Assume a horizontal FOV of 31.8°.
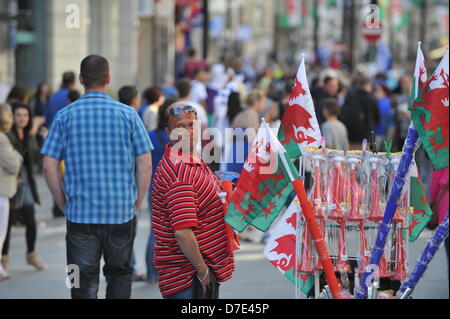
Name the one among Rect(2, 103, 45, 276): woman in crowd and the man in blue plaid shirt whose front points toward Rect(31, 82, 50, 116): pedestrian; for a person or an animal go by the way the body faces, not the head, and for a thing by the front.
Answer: the man in blue plaid shirt

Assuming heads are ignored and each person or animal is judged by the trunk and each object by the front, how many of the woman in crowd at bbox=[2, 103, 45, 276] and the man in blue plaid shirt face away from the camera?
1

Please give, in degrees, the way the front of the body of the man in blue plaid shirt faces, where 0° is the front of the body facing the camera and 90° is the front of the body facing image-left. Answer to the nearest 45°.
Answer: approximately 180°

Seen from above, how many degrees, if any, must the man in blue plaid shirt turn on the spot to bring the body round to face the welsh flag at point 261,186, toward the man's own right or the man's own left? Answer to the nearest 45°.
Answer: approximately 135° to the man's own right

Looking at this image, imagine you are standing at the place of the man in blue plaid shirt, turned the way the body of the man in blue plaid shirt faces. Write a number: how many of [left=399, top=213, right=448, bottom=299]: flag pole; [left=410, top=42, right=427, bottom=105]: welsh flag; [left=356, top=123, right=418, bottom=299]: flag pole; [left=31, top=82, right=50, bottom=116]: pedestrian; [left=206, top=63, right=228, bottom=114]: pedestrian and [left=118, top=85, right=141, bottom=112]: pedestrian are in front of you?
3

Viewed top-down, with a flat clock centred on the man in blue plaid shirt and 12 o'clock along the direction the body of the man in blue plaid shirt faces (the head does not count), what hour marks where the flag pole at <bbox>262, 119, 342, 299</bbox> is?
The flag pole is roughly at 5 o'clock from the man in blue plaid shirt.

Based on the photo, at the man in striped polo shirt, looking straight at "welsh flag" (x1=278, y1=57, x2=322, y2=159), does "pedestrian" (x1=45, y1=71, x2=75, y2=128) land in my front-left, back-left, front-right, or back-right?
back-left

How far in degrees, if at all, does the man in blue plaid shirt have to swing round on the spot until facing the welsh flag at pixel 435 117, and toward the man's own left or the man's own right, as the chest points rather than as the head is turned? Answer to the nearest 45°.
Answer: approximately 135° to the man's own right

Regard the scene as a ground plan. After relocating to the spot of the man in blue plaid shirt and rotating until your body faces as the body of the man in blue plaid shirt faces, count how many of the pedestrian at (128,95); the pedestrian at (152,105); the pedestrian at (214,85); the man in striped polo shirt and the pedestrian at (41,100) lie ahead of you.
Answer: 4

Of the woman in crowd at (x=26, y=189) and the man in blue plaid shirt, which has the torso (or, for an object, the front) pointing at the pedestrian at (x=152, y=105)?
the man in blue plaid shirt

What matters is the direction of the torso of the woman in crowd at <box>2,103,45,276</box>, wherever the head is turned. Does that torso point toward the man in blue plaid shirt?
yes

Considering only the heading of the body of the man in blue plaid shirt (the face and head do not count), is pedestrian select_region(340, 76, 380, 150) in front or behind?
in front

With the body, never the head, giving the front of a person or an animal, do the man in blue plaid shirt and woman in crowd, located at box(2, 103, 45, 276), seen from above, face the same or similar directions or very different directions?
very different directions

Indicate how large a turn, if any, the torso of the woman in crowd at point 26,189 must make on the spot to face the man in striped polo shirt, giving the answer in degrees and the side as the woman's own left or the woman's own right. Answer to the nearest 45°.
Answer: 0° — they already face them
